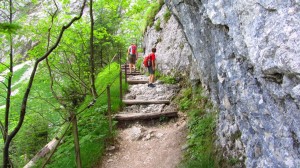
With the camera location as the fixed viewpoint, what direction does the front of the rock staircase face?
facing the viewer
